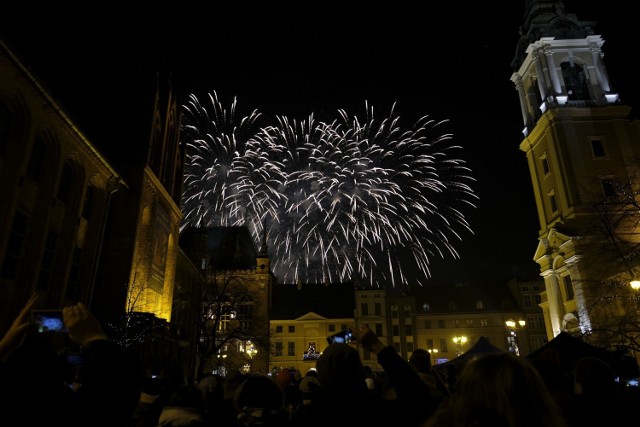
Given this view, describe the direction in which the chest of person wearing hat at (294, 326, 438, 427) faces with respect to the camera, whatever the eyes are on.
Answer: away from the camera

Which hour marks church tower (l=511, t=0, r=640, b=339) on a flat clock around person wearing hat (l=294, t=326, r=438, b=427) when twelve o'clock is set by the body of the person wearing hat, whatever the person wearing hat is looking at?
The church tower is roughly at 1 o'clock from the person wearing hat.

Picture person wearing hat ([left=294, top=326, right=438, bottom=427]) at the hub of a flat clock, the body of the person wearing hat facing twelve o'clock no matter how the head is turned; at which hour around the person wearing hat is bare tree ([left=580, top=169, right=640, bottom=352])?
The bare tree is roughly at 1 o'clock from the person wearing hat.

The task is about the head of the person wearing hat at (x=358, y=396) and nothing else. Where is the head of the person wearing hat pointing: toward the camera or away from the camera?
away from the camera
